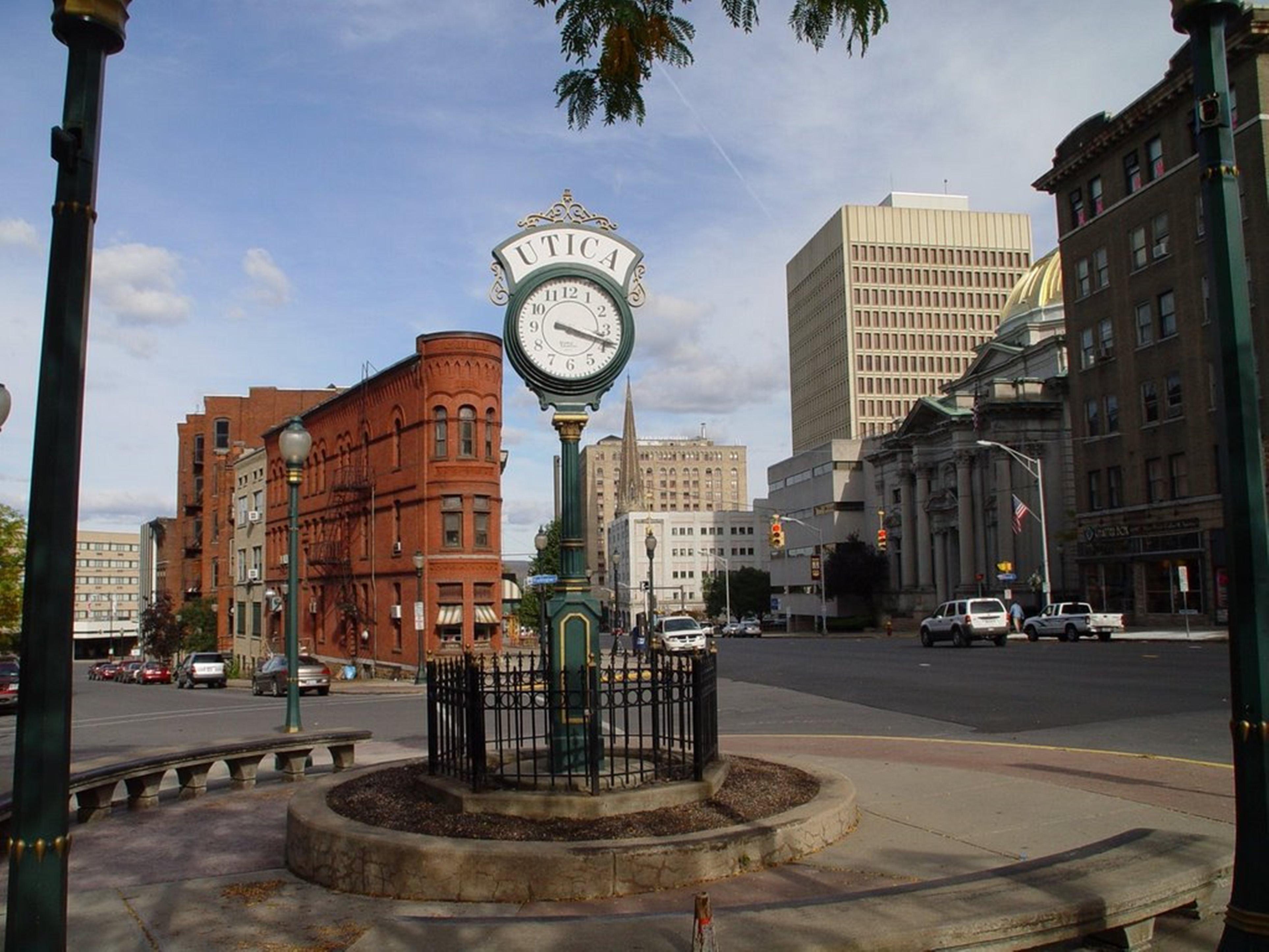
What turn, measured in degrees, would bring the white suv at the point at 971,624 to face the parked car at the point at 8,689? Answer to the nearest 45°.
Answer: approximately 90° to its left

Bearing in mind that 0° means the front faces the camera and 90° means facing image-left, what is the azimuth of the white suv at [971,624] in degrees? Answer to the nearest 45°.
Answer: approximately 135°
